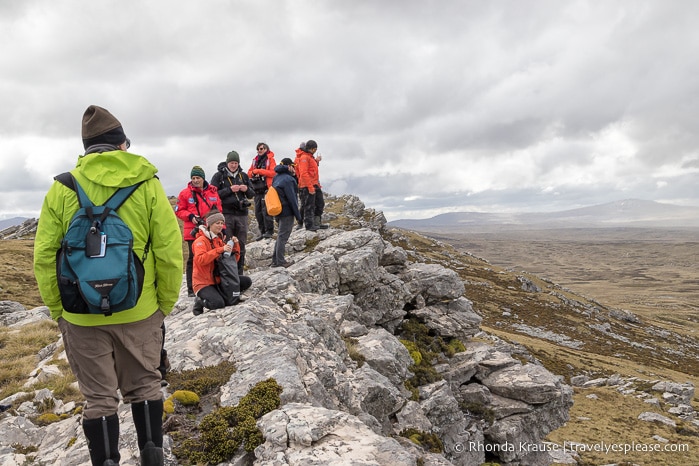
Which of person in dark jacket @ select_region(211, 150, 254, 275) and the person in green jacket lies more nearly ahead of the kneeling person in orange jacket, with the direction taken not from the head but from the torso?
the person in green jacket

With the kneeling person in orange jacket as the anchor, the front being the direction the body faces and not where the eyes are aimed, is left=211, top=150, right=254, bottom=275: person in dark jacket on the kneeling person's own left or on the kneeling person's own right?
on the kneeling person's own left

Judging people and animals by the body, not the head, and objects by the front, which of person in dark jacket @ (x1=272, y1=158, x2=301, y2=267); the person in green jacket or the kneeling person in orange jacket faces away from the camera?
the person in green jacket

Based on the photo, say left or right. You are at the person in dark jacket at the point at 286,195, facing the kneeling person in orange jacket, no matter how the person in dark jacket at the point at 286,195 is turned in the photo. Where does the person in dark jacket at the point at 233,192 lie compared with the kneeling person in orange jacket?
right

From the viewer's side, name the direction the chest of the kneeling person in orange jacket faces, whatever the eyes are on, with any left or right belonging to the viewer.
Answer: facing the viewer and to the right of the viewer

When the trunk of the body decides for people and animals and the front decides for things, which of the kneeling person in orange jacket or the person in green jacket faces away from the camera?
the person in green jacket

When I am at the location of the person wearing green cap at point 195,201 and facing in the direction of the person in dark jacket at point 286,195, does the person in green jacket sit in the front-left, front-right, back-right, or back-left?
back-right

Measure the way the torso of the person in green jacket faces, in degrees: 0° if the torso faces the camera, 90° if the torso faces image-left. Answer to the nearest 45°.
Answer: approximately 180°
